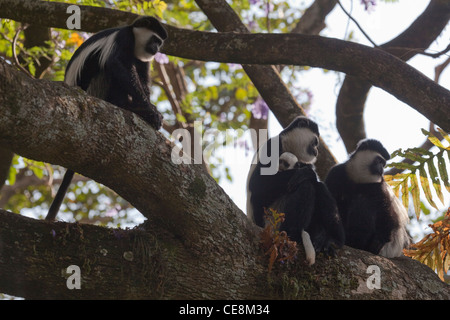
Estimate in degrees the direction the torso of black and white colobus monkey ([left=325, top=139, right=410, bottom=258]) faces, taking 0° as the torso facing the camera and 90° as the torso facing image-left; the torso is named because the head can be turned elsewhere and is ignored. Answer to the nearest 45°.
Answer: approximately 315°
